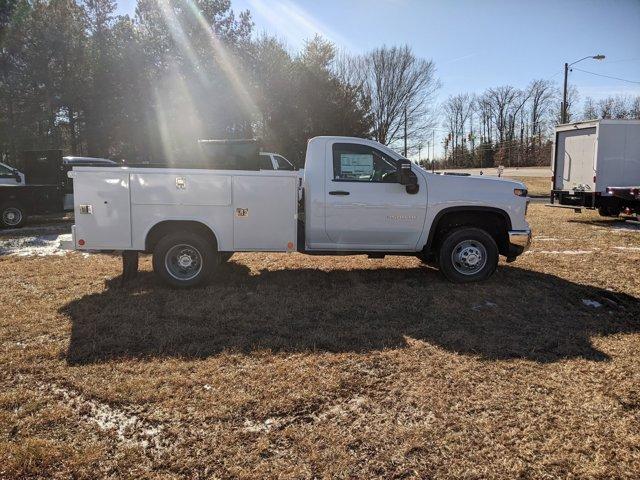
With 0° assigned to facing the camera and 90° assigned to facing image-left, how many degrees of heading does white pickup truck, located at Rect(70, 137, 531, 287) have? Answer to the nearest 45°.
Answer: approximately 270°

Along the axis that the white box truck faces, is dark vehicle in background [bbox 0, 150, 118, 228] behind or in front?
behind

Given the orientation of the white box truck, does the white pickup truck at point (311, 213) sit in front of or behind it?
behind

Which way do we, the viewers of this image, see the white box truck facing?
facing away from the viewer and to the right of the viewer

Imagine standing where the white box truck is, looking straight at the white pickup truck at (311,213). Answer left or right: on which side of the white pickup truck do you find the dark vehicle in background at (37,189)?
right

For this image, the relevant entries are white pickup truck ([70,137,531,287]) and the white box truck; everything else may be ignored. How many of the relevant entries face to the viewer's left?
0

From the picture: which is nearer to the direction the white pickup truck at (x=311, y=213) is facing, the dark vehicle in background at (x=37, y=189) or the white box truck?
the white box truck

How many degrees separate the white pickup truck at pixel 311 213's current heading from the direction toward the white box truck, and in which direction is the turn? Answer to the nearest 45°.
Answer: approximately 45° to its left

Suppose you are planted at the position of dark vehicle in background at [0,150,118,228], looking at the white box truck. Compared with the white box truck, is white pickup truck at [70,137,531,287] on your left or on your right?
right

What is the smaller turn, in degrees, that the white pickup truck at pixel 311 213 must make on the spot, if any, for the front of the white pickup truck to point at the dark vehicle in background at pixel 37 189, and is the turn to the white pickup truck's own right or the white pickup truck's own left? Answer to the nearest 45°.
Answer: approximately 135° to the white pickup truck's own left
